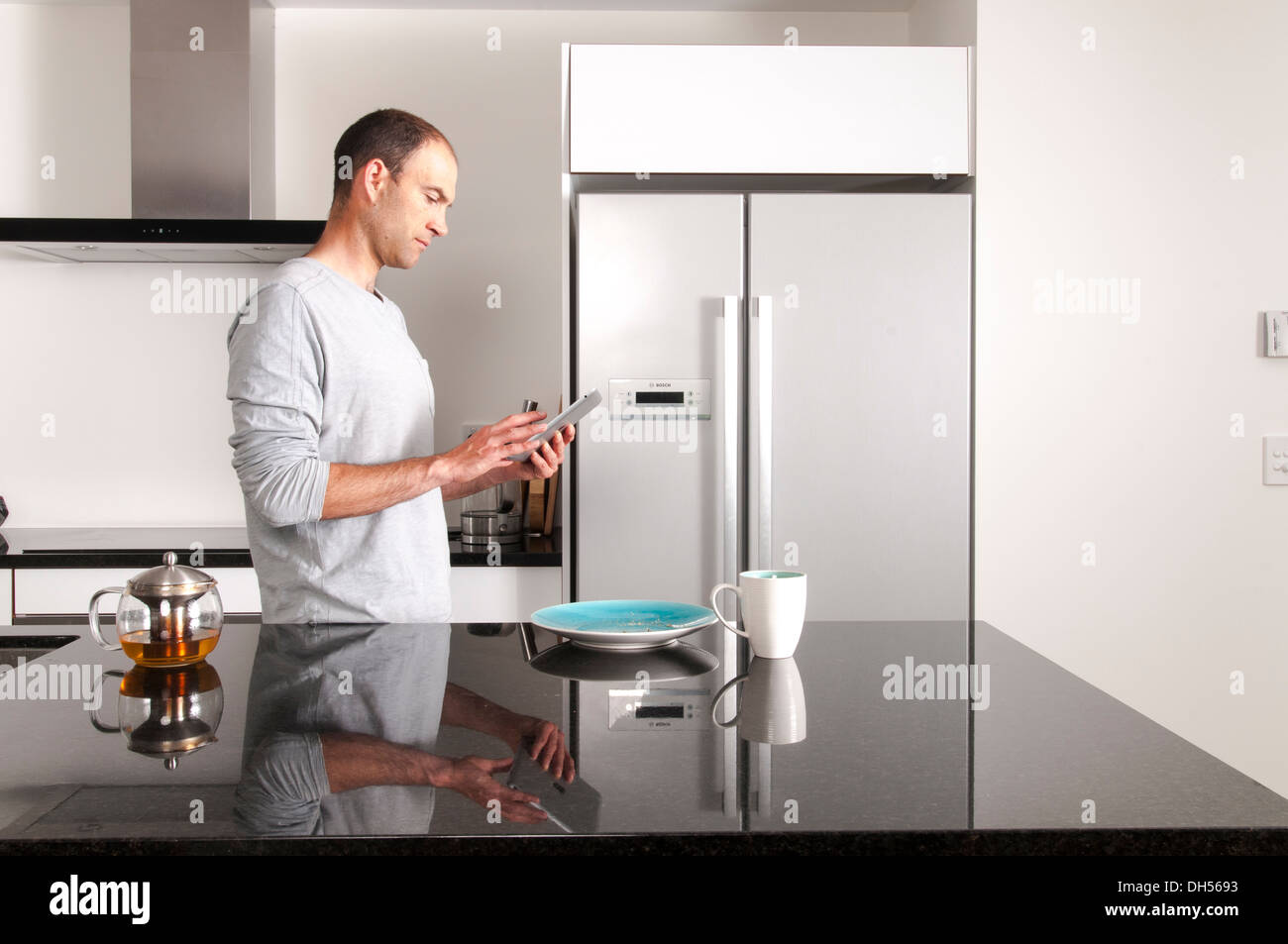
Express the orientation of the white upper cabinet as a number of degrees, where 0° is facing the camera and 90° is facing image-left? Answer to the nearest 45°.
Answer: approximately 0°

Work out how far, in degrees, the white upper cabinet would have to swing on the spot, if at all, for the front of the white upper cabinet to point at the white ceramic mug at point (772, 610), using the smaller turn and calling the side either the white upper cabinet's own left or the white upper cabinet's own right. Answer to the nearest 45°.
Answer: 0° — it already faces it

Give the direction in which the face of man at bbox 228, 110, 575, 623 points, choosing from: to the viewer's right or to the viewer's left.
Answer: to the viewer's right

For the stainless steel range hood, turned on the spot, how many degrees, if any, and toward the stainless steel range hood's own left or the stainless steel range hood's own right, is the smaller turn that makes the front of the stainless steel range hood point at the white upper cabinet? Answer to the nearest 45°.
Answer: approximately 45° to the stainless steel range hood's own left

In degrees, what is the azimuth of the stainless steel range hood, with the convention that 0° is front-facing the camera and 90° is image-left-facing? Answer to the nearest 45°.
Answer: approximately 0°

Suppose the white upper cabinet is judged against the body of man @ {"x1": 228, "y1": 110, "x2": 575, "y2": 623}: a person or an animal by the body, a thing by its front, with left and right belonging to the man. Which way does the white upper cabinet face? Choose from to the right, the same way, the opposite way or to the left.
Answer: to the right

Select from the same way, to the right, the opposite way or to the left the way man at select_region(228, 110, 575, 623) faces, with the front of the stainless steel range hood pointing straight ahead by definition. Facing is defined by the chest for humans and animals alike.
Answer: to the left

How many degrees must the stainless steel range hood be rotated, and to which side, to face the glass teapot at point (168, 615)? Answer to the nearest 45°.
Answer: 0° — it already faces it

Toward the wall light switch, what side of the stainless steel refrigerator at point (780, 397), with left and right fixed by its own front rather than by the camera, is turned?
left

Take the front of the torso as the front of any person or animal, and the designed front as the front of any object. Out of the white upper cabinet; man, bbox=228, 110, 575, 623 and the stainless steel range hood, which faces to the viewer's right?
the man

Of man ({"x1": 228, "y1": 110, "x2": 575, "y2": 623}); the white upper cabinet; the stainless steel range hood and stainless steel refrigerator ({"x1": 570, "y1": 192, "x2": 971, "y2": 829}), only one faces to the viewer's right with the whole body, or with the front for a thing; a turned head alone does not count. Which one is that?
the man

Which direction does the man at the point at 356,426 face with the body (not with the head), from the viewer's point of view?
to the viewer's right

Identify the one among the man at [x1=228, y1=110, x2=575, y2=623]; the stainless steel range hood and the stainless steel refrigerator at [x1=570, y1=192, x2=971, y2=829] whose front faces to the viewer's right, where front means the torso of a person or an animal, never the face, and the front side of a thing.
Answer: the man

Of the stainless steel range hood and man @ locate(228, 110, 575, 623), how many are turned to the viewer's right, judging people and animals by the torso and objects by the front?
1
